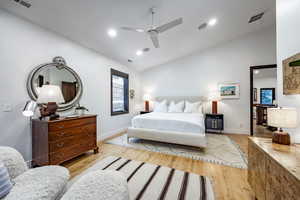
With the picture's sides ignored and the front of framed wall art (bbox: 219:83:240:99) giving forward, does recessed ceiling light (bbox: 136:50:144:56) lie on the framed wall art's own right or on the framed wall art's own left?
on the framed wall art's own right

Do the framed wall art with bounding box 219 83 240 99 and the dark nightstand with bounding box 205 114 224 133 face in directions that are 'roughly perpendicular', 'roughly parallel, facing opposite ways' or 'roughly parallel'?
roughly parallel

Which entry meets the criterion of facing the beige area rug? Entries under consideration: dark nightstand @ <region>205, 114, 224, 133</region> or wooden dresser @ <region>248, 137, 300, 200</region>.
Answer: the dark nightstand

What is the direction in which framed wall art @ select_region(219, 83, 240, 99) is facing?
toward the camera

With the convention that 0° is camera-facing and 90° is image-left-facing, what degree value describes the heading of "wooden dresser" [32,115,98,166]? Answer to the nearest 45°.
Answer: approximately 315°

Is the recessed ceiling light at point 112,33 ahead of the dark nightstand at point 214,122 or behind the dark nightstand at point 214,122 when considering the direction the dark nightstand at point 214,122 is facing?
ahead

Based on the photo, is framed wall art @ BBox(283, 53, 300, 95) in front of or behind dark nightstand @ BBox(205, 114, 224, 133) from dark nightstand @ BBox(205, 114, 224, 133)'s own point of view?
in front

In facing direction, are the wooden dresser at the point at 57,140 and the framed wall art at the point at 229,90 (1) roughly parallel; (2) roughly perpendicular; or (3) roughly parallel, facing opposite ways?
roughly perpendicular

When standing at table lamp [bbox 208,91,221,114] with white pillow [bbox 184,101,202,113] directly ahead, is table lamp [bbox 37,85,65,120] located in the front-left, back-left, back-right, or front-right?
front-left

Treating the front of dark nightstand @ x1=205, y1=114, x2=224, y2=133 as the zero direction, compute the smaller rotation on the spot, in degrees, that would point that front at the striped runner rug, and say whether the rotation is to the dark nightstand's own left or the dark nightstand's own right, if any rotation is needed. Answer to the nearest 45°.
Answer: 0° — it already faces it

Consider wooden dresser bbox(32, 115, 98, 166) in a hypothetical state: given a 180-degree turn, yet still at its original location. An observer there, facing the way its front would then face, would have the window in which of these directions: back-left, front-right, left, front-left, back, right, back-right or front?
right

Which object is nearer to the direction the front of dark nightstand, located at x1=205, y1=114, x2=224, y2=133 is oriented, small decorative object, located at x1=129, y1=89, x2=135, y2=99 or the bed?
the bed

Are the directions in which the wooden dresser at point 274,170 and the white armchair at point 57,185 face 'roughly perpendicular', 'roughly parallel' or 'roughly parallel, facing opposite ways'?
roughly parallel, facing opposite ways

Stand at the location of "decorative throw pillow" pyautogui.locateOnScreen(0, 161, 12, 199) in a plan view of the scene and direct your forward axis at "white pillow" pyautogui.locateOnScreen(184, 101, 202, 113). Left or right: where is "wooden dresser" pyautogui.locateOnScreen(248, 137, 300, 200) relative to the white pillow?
right

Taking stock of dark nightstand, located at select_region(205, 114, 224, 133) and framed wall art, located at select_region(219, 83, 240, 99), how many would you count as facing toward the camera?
2

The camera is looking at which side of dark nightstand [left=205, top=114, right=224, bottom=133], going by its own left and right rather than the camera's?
front

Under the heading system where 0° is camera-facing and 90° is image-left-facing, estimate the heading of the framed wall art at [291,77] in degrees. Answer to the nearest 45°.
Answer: approximately 45°
